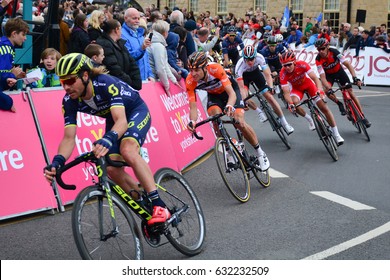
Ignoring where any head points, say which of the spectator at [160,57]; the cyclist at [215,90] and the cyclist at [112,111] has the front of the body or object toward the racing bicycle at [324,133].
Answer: the spectator

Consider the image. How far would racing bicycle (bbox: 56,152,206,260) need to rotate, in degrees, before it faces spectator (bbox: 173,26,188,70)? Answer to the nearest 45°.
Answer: approximately 135° to its right

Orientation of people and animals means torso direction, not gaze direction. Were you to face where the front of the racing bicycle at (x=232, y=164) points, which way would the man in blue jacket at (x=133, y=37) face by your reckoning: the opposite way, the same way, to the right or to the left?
to the left

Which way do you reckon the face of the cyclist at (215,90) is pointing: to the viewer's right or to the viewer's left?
to the viewer's left

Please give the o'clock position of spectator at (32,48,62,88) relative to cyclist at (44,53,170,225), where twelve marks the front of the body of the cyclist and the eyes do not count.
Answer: The spectator is roughly at 4 o'clock from the cyclist.

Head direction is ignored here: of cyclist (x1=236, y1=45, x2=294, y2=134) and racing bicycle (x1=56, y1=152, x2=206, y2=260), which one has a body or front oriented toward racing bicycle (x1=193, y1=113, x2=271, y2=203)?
the cyclist

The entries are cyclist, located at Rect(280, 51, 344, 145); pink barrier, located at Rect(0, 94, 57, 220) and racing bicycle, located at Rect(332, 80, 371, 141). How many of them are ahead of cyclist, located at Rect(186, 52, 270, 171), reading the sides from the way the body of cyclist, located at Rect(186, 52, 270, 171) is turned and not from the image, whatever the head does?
1

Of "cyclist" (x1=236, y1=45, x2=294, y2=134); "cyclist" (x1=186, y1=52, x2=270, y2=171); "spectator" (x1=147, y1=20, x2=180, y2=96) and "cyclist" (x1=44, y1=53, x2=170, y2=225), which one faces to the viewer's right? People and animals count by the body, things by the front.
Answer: the spectator

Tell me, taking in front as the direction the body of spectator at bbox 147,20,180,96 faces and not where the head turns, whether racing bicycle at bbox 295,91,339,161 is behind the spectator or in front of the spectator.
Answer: in front

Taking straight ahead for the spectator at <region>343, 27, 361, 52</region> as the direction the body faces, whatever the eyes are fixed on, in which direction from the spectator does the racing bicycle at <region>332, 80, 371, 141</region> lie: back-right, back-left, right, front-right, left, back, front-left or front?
front-left

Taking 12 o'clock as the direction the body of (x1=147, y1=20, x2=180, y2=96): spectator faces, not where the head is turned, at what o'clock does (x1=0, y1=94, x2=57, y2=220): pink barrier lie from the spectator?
The pink barrier is roughly at 4 o'clock from the spectator.

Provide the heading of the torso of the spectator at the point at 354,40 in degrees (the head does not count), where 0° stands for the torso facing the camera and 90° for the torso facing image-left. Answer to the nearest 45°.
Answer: approximately 45°

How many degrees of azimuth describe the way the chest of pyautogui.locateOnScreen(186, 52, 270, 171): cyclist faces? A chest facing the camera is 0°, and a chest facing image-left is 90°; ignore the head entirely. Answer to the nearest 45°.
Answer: approximately 45°

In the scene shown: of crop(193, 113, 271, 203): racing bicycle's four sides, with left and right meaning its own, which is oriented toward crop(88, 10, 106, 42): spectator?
right
